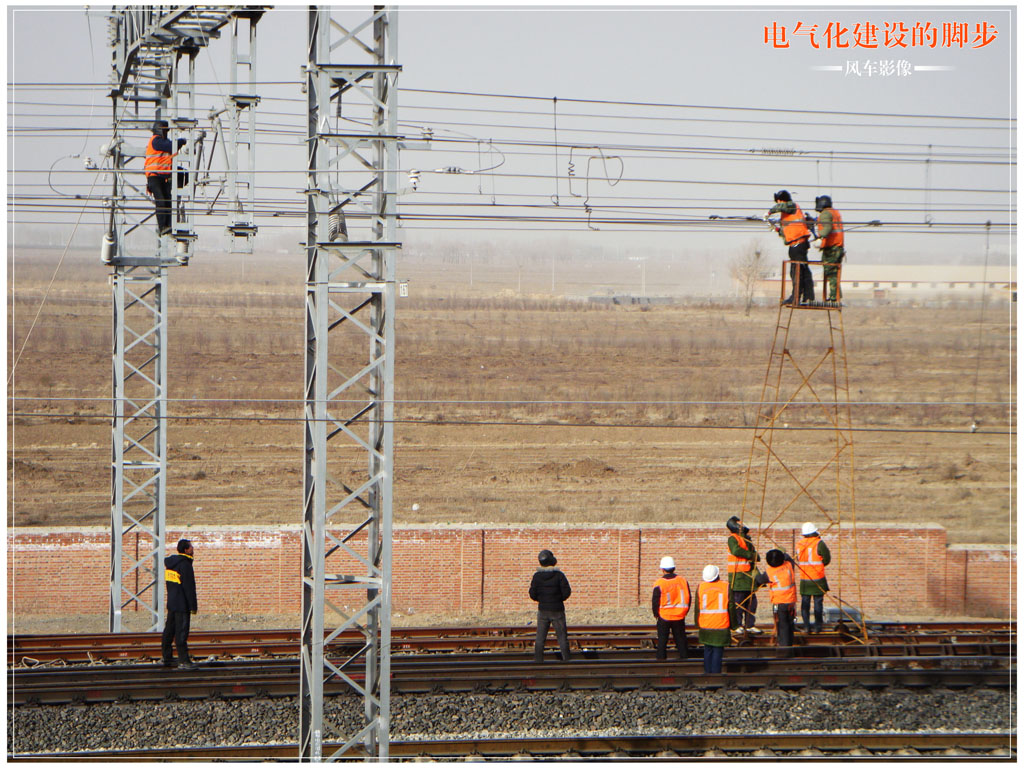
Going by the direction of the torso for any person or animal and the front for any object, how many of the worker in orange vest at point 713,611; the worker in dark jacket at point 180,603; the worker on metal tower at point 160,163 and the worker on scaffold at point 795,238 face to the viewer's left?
1

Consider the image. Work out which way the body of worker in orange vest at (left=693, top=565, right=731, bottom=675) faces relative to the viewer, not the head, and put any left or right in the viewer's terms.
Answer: facing away from the viewer

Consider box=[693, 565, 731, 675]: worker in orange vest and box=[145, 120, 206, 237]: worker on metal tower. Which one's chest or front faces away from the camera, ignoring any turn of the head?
the worker in orange vest

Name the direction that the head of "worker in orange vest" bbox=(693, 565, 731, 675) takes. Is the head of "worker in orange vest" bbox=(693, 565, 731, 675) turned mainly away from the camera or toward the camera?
away from the camera

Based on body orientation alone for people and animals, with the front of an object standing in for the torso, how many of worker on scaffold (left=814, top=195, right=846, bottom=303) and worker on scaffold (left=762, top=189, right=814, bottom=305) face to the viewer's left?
2

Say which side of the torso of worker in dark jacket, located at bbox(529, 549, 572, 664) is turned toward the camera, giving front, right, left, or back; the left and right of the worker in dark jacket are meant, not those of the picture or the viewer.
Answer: back

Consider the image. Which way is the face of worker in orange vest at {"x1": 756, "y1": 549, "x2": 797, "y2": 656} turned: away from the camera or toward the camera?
away from the camera

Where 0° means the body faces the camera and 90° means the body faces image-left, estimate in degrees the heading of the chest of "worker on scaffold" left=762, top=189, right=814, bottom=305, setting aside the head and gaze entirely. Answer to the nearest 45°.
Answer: approximately 90°

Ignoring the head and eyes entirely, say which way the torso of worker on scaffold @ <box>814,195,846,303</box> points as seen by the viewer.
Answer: to the viewer's left

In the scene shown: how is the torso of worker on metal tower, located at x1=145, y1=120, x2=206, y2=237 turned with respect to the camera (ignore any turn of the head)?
to the viewer's right
